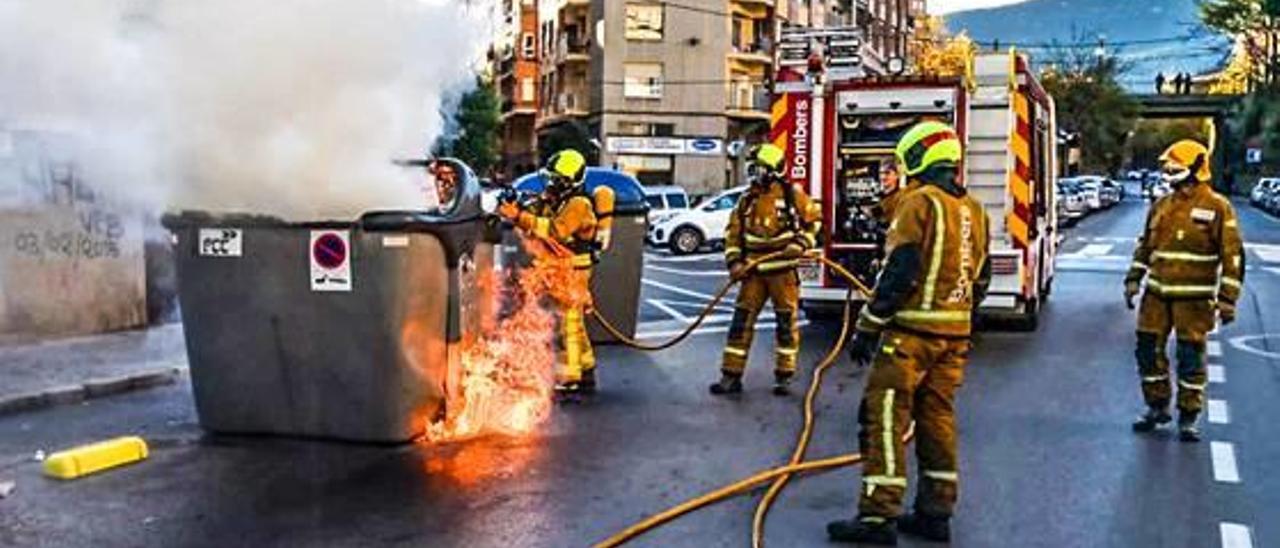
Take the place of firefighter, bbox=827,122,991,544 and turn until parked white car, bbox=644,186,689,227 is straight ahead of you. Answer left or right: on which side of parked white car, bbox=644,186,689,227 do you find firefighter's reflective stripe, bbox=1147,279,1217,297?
right

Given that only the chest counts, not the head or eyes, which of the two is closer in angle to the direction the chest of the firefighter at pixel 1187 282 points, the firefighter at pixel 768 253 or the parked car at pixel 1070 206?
the firefighter

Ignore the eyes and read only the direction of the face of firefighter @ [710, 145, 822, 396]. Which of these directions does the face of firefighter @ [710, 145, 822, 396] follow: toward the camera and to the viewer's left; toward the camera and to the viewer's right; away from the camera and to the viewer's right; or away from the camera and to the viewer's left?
toward the camera and to the viewer's left

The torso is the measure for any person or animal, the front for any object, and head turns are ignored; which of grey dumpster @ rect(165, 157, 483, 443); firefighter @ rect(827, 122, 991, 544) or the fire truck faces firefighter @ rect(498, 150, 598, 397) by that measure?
firefighter @ rect(827, 122, 991, 544)

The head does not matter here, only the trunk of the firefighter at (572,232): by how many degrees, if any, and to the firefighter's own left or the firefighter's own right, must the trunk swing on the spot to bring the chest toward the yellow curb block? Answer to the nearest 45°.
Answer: approximately 45° to the firefighter's own left

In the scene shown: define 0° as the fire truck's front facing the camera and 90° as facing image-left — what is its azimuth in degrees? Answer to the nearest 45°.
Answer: approximately 180°

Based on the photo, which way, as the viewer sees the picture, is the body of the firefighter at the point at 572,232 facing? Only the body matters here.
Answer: to the viewer's left

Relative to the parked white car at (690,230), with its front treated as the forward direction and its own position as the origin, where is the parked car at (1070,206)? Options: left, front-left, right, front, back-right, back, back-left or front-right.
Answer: back-right

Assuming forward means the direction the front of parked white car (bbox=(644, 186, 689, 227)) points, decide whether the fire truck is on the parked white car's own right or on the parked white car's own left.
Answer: on the parked white car's own left

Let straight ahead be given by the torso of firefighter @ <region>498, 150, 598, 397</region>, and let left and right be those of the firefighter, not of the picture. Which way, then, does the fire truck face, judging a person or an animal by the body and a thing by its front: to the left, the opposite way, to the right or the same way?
to the right

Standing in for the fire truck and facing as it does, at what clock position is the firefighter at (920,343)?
The firefighter is roughly at 6 o'clock from the fire truck.

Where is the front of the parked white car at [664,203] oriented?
to the viewer's left

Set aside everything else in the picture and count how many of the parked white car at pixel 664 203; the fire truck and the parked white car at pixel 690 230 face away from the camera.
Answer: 1
